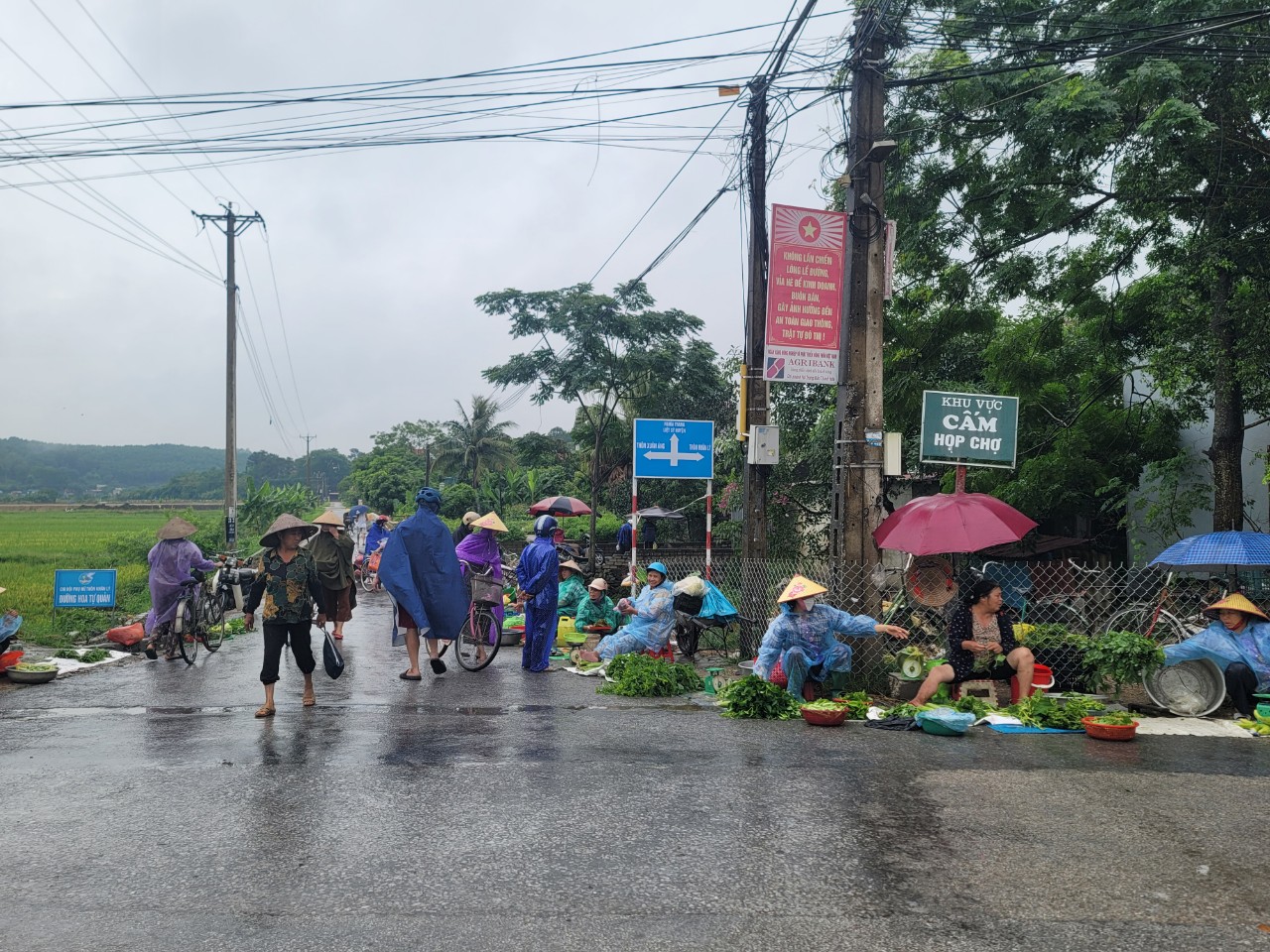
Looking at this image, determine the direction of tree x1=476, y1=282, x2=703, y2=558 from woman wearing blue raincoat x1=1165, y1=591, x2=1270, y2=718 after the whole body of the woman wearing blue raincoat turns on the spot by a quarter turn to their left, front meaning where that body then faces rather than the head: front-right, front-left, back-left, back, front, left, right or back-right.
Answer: back

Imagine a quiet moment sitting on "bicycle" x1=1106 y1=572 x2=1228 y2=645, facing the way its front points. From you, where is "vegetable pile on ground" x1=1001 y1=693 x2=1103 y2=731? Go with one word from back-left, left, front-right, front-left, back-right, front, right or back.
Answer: left

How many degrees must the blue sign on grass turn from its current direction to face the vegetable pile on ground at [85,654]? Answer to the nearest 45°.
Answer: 0° — it already faces it

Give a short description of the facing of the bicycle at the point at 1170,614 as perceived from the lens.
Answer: facing to the left of the viewer

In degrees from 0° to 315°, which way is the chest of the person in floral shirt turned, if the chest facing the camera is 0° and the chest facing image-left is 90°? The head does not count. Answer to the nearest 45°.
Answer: approximately 0°

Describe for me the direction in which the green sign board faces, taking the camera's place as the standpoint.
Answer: facing the viewer

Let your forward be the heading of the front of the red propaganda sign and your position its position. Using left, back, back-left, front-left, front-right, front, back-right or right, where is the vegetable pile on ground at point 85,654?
right

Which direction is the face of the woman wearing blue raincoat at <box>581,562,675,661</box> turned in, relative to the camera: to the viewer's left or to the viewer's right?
to the viewer's left

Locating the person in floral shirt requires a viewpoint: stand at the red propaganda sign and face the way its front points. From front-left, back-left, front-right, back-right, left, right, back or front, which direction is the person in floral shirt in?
front-right

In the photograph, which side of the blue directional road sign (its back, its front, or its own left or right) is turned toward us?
front

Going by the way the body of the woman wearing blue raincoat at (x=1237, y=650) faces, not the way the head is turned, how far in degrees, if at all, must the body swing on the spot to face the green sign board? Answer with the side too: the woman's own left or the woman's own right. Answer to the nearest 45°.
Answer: approximately 45° to the woman's own right

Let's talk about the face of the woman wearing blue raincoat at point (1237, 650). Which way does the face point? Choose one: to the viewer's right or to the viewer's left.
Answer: to the viewer's left

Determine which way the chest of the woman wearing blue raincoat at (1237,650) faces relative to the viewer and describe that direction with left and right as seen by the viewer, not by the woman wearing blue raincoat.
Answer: facing the viewer and to the left of the viewer

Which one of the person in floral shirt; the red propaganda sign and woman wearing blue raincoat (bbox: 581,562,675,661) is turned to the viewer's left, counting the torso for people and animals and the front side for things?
the woman wearing blue raincoat

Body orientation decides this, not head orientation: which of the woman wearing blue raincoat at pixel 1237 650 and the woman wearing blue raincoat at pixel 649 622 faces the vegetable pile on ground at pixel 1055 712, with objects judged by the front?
the woman wearing blue raincoat at pixel 1237 650

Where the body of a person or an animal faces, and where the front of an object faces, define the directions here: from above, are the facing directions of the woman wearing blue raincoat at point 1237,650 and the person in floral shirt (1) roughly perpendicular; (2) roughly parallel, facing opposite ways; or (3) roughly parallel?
roughly perpendicular
